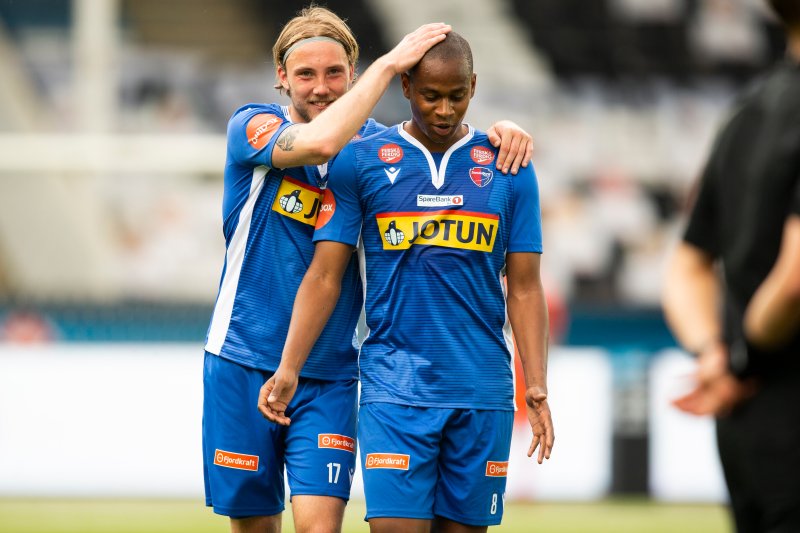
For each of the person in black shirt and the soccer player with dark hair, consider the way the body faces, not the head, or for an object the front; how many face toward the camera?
1

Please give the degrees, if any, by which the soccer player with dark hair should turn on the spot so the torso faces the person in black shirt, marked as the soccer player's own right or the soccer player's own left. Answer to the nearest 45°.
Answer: approximately 45° to the soccer player's own left
